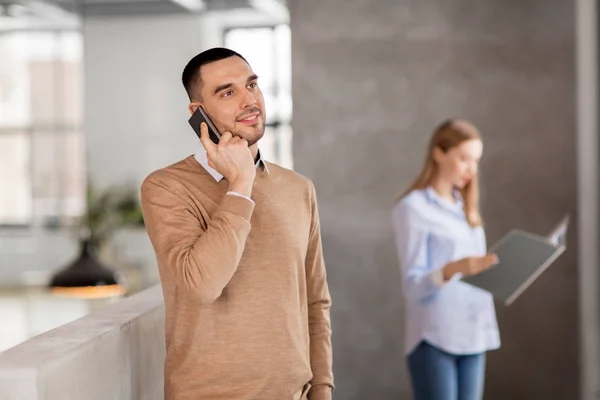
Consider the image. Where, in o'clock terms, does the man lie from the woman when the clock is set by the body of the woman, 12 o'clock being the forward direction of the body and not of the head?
The man is roughly at 2 o'clock from the woman.

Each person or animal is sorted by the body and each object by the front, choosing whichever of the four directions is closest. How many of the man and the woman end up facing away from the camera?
0

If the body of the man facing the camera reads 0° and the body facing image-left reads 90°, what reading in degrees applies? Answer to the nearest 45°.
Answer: approximately 315°

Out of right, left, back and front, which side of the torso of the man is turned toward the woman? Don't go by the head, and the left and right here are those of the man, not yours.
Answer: left

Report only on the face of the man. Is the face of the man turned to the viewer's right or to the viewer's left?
to the viewer's right

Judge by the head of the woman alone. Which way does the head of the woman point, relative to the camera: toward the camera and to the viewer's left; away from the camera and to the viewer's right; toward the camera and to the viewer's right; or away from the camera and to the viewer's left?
toward the camera and to the viewer's right

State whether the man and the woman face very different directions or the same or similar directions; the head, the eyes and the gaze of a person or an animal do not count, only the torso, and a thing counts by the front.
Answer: same or similar directions
